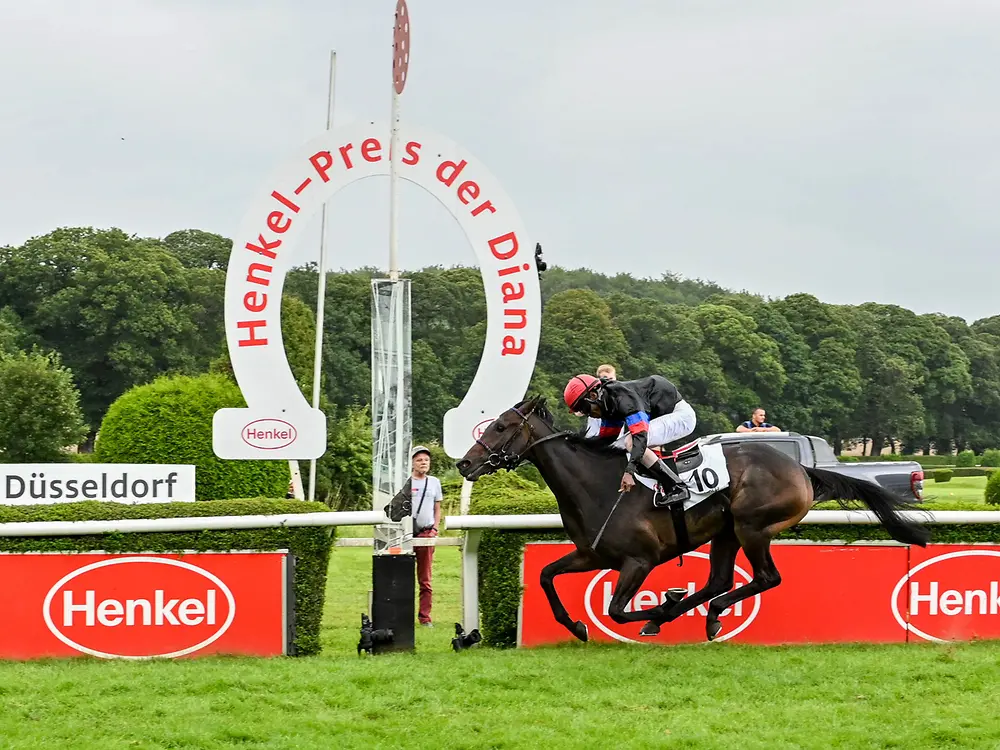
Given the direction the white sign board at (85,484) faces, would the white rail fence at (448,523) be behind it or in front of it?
in front

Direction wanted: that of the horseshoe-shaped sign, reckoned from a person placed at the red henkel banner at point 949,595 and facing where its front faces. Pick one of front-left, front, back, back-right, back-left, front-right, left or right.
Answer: right

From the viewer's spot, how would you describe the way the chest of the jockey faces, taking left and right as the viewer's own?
facing to the left of the viewer

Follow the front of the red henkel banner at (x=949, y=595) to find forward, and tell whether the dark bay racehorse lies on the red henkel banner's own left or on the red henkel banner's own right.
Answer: on the red henkel banner's own right

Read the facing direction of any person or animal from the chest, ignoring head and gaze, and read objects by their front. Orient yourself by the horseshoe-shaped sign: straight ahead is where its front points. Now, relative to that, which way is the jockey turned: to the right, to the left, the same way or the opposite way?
to the right

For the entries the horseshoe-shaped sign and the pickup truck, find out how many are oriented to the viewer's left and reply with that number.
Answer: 1

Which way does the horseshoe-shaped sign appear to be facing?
toward the camera

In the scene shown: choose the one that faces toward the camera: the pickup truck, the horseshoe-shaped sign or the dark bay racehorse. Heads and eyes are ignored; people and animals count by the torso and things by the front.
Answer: the horseshoe-shaped sign

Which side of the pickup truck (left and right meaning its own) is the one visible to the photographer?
left

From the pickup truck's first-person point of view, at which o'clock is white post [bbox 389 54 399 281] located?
The white post is roughly at 10 o'clock from the pickup truck.

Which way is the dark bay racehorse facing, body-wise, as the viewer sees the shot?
to the viewer's left

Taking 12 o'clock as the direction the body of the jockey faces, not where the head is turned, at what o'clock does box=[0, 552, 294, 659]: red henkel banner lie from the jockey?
The red henkel banner is roughly at 12 o'clock from the jockey.

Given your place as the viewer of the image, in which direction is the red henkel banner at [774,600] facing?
facing the viewer
